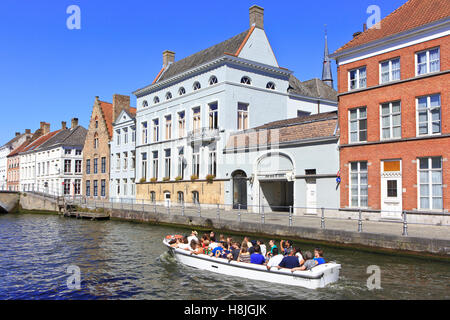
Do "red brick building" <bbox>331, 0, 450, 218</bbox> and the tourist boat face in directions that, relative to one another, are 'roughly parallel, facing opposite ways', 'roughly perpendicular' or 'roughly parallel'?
roughly perpendicular

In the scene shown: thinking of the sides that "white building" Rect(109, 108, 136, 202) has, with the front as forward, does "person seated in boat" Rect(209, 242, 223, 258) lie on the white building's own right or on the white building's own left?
on the white building's own left

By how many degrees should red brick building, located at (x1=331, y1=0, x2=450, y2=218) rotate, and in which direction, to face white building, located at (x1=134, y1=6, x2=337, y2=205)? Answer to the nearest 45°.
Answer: approximately 90° to its right
